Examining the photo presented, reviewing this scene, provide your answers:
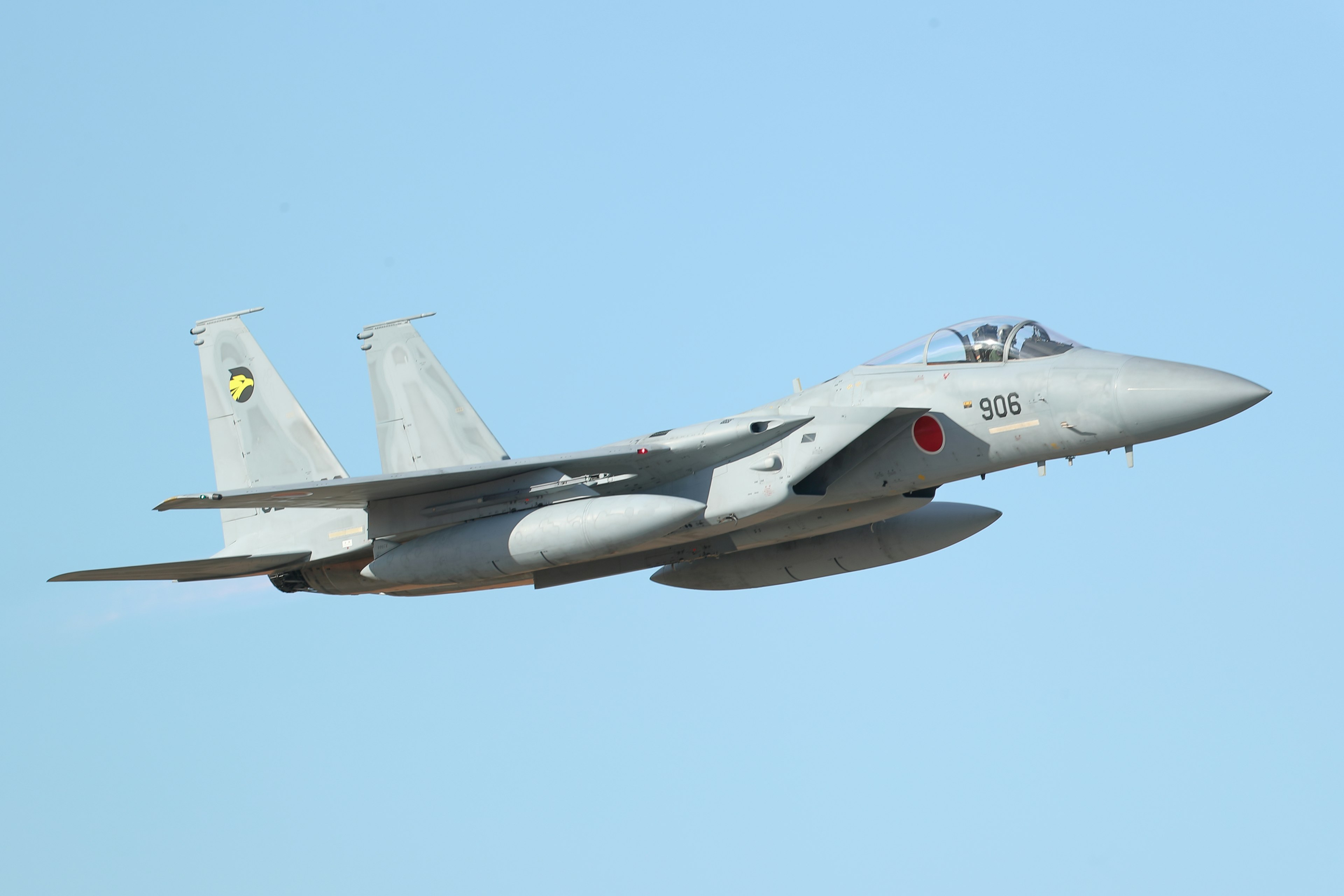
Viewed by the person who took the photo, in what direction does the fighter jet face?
facing the viewer and to the right of the viewer

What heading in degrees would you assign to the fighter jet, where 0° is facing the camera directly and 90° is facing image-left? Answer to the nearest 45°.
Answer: approximately 315°
